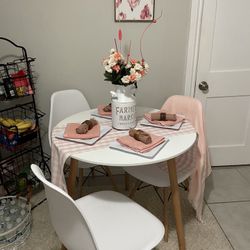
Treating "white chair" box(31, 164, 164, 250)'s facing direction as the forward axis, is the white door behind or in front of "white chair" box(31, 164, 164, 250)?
in front

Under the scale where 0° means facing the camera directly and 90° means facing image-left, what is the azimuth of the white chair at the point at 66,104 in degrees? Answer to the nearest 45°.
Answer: approximately 315°

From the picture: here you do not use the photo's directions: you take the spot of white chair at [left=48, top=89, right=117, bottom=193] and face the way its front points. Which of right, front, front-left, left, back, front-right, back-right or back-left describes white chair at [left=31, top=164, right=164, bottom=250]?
front-right

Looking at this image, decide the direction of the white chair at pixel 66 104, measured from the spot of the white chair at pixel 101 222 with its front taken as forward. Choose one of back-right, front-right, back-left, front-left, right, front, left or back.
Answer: front-left

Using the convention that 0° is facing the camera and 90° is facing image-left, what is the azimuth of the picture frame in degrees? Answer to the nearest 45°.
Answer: approximately 0°

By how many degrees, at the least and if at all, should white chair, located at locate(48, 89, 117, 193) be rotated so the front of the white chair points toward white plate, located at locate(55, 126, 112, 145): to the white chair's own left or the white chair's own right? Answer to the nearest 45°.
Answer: approximately 45° to the white chair's own right

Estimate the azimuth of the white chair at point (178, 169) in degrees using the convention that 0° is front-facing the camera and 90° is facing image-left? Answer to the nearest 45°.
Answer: approximately 45°

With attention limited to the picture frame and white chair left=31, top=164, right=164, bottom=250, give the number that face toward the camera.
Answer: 1

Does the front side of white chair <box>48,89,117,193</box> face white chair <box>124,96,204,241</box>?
yes
